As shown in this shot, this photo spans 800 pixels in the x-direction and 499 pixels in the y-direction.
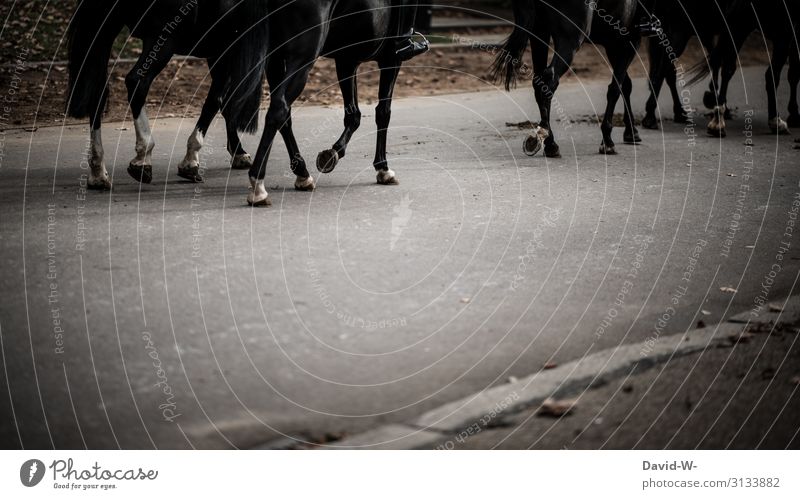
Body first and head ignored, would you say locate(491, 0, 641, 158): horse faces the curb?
no

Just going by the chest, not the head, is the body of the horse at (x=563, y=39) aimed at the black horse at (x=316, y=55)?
no

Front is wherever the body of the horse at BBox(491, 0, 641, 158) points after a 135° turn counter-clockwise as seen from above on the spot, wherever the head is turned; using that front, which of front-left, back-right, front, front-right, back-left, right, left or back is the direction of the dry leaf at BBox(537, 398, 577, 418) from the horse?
left

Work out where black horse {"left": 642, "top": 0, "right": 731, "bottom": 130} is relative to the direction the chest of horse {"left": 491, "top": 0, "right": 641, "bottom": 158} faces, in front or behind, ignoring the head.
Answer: in front

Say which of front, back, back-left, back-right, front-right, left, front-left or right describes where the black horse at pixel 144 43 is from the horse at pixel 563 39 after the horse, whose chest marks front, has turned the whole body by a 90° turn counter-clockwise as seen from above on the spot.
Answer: left

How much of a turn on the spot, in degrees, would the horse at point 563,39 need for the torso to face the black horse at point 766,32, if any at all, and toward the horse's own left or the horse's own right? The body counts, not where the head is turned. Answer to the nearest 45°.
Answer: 0° — it already faces it

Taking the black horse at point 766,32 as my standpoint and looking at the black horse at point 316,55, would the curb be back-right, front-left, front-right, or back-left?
front-left

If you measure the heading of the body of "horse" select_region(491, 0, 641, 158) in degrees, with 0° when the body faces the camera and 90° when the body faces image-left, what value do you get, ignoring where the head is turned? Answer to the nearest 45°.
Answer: approximately 225°

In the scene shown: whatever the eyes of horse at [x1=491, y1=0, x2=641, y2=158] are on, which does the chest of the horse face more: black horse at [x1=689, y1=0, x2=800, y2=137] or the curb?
the black horse
